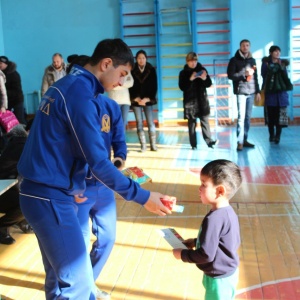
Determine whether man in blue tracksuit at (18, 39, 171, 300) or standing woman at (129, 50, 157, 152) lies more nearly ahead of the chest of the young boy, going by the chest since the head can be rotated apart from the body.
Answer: the man in blue tracksuit

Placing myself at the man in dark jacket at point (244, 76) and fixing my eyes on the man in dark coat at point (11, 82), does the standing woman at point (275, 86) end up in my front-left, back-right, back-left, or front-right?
back-right

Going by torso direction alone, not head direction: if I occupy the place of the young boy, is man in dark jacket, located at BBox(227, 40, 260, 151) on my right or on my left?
on my right

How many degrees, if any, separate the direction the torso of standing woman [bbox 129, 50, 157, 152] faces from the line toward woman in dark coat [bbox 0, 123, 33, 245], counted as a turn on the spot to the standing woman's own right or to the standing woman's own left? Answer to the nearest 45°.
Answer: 0° — they already face them

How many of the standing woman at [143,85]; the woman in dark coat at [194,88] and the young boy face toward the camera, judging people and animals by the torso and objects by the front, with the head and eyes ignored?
2

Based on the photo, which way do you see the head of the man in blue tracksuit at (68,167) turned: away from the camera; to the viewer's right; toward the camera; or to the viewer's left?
to the viewer's right

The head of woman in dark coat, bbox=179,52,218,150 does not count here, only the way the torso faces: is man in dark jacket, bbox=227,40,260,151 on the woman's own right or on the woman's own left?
on the woman's own left

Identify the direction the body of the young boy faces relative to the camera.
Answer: to the viewer's left

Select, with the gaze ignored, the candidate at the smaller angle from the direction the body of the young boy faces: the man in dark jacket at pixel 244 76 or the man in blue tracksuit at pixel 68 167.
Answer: the man in blue tracksuit

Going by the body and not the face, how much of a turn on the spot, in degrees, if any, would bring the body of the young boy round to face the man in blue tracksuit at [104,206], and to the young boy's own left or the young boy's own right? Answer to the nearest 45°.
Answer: approximately 45° to the young boy's own right

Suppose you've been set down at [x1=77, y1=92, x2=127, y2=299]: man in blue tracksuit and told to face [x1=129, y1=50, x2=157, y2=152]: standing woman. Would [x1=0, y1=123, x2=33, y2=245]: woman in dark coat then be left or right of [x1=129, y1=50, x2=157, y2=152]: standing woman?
left

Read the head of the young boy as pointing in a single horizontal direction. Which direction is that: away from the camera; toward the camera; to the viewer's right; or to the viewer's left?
to the viewer's left
